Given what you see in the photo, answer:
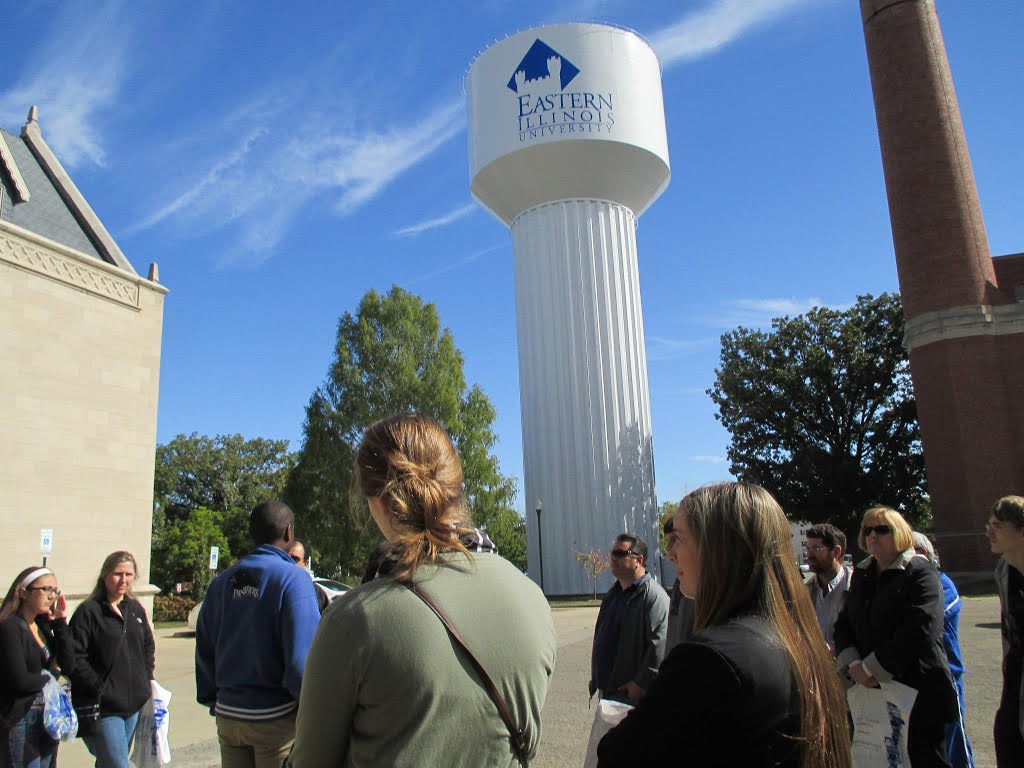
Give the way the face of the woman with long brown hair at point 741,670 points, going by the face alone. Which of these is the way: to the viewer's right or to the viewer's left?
to the viewer's left

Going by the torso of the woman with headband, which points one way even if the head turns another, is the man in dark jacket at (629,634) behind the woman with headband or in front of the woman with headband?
in front

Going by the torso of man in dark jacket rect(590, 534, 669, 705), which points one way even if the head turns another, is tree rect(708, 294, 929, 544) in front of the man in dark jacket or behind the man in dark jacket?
behind

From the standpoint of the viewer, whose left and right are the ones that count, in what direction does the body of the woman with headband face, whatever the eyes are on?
facing the viewer and to the right of the viewer

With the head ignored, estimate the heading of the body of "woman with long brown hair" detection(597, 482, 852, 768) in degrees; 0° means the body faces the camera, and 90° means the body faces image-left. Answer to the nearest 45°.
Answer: approximately 135°

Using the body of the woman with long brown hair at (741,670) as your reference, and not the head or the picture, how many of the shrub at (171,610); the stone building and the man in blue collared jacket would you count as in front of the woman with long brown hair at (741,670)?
3

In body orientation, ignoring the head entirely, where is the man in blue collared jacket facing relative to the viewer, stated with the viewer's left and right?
facing away from the viewer and to the right of the viewer

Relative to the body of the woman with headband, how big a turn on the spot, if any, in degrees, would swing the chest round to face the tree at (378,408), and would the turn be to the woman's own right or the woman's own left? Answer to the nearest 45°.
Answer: approximately 90° to the woman's own left

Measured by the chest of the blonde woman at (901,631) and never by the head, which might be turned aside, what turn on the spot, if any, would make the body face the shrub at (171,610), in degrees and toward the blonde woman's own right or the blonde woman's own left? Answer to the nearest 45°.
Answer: approximately 90° to the blonde woman's own right

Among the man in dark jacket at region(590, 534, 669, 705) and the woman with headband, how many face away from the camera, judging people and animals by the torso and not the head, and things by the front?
0
